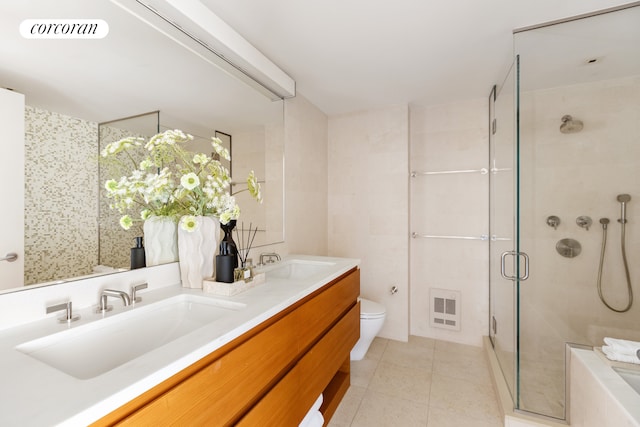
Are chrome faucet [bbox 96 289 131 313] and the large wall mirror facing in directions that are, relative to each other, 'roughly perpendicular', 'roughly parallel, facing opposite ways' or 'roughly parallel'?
roughly parallel

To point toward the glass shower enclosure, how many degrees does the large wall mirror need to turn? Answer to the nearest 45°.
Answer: approximately 45° to its left

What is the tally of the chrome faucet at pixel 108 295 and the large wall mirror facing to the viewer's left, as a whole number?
0

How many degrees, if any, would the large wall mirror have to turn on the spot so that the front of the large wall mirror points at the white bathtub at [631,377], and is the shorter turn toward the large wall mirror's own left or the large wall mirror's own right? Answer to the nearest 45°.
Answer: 0° — it already faces it

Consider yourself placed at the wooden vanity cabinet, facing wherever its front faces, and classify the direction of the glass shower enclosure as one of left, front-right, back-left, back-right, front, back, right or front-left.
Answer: front-left

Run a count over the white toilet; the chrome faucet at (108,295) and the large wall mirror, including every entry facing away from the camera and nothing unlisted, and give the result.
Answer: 0

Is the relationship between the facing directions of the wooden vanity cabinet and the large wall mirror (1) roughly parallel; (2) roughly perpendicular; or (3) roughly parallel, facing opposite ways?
roughly parallel

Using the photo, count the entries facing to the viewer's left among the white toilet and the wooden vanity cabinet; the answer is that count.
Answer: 0

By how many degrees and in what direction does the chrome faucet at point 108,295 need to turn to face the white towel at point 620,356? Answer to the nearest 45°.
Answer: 0° — it already faces it

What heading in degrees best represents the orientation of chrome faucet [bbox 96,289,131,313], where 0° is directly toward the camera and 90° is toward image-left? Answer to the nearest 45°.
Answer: approximately 315°

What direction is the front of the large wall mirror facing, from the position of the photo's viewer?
facing the viewer and to the right of the viewer
